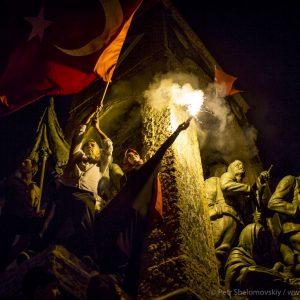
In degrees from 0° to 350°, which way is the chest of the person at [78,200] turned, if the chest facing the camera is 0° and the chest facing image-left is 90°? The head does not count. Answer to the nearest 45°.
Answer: approximately 0°

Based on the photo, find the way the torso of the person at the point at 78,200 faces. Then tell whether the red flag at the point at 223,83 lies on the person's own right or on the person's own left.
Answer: on the person's own left

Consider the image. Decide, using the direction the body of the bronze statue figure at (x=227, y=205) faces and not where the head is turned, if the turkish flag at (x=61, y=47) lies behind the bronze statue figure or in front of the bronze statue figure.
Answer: behind
